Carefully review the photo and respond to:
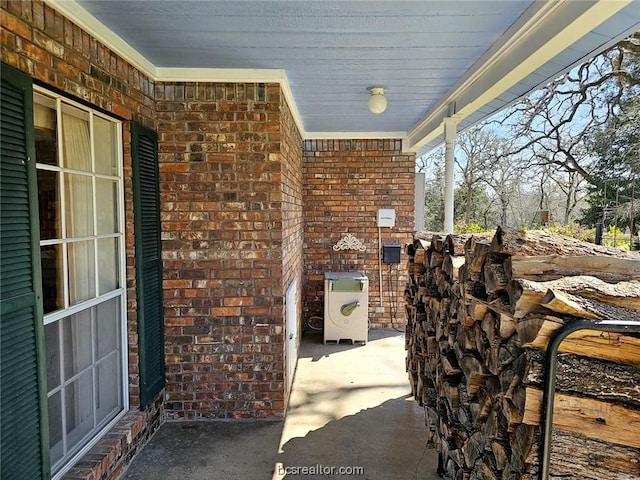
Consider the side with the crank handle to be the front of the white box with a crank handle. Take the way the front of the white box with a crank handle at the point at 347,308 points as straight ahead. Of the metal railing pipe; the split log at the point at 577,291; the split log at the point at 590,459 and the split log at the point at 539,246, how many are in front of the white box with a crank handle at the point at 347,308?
4

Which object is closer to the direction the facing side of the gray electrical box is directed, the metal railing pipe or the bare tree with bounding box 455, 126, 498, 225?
the metal railing pipe

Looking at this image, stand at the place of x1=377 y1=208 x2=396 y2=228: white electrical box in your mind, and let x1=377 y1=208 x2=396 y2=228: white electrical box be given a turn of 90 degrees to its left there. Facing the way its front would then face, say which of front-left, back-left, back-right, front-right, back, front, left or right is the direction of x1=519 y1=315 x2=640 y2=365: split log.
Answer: right

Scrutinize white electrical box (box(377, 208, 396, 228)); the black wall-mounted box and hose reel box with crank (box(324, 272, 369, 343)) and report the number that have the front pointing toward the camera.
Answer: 3

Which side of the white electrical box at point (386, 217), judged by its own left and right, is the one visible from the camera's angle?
front

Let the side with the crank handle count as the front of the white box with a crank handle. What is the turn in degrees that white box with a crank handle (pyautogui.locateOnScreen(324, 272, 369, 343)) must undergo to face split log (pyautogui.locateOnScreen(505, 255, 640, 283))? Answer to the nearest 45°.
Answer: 0° — it already faces it

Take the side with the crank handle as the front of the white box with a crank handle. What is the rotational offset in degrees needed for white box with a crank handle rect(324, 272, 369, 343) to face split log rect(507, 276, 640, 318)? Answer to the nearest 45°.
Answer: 0° — it already faces it

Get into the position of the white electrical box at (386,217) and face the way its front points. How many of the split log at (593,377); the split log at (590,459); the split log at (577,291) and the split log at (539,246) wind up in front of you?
4

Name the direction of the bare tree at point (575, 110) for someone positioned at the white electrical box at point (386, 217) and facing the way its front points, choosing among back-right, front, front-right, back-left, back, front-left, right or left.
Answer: back-left

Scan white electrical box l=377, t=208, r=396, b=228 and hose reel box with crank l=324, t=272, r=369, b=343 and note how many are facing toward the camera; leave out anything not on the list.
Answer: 2

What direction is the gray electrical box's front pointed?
toward the camera

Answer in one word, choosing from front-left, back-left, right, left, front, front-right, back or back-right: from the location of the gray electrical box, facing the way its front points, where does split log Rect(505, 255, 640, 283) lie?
front

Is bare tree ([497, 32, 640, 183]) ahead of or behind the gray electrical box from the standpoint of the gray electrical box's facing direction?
behind

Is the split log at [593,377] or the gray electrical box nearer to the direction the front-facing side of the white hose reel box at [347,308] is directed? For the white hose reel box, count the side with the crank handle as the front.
the split log

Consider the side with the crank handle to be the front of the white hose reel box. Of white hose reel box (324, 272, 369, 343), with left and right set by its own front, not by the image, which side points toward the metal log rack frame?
front

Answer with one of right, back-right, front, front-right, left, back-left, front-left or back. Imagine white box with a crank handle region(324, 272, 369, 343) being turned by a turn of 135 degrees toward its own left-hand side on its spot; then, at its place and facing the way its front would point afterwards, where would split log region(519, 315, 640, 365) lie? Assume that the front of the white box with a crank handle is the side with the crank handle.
back-right

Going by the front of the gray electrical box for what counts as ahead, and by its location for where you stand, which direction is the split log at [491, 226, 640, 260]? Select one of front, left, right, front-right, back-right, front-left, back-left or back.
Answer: front

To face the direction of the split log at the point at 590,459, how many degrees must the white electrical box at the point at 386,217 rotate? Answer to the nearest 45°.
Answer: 0° — it already faces it
